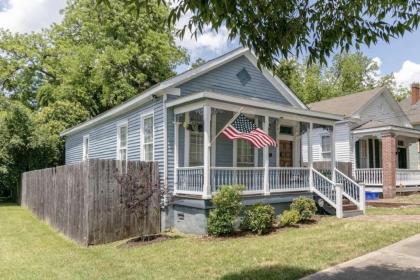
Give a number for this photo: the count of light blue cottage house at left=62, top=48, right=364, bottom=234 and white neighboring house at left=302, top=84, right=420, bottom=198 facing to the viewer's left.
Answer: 0

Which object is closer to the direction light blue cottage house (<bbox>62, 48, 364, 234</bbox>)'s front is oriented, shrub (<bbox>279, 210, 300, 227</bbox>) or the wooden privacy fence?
the shrub

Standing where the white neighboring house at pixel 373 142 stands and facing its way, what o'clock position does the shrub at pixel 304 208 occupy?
The shrub is roughly at 2 o'clock from the white neighboring house.

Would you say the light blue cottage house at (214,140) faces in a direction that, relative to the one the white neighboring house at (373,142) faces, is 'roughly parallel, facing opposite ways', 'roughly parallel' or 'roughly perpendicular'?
roughly parallel

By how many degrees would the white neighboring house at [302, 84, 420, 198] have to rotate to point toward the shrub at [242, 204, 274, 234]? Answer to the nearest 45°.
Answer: approximately 45° to its right

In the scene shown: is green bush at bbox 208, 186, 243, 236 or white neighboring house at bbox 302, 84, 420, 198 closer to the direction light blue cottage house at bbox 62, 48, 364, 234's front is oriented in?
the green bush

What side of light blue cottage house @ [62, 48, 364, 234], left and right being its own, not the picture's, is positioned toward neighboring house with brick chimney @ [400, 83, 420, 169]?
left

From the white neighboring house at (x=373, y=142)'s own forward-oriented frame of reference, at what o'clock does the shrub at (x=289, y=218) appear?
The shrub is roughly at 2 o'clock from the white neighboring house.

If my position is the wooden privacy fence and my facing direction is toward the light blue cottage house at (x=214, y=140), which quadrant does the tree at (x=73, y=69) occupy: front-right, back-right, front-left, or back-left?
front-left

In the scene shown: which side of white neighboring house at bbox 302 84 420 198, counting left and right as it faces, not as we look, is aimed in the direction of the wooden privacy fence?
right

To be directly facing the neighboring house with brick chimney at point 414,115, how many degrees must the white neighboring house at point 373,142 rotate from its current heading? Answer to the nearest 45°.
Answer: approximately 135° to its left

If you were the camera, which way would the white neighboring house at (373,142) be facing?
facing the viewer and to the right of the viewer
